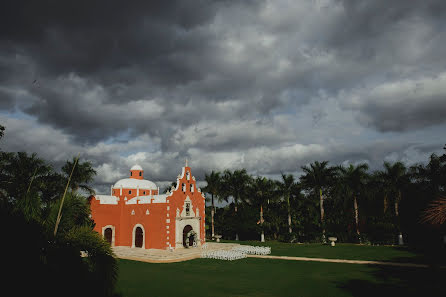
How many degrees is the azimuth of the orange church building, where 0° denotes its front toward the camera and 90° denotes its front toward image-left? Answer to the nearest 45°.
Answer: approximately 315°

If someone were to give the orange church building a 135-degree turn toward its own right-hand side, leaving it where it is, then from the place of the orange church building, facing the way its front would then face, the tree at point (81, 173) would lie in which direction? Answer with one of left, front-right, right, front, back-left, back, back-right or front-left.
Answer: front
